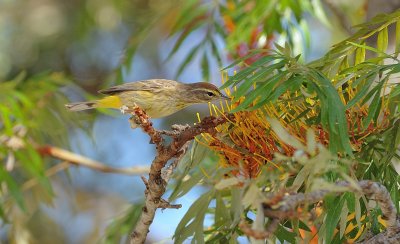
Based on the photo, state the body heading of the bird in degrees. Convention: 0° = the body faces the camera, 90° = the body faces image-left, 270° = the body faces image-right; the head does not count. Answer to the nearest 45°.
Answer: approximately 270°

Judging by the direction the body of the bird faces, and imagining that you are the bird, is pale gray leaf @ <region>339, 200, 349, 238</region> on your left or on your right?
on your right

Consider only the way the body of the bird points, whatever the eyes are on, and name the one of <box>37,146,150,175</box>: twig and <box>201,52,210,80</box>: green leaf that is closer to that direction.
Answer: the green leaf

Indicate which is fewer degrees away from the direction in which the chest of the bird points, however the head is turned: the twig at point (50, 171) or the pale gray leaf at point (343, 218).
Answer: the pale gray leaf

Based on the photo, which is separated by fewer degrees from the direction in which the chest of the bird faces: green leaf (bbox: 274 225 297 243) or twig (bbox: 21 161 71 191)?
the green leaf

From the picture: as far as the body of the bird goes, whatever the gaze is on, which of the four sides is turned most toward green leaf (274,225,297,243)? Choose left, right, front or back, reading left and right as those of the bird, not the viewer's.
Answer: front
